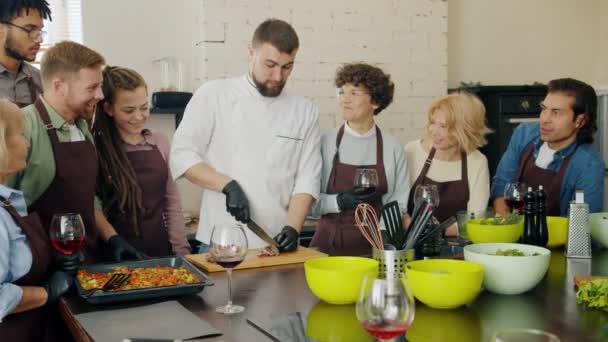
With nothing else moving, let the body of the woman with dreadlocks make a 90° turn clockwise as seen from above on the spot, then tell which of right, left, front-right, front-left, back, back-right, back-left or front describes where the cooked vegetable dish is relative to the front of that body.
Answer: front-left

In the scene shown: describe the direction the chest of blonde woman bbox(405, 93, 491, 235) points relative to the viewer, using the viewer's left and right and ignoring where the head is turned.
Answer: facing the viewer and to the left of the viewer

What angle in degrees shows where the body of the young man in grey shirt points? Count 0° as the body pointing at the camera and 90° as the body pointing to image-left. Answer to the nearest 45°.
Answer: approximately 315°

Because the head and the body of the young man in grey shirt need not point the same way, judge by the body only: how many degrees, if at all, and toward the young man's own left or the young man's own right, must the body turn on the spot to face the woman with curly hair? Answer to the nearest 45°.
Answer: approximately 45° to the young man's own left

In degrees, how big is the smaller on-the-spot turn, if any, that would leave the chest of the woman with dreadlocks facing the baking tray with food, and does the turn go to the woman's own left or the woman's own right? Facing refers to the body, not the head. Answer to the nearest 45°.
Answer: approximately 45° to the woman's own right

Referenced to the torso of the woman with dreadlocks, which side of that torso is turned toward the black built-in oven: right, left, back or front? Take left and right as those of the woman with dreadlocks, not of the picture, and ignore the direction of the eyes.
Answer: left

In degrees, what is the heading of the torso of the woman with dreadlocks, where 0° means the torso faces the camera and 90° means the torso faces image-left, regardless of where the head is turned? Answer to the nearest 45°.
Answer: approximately 315°
